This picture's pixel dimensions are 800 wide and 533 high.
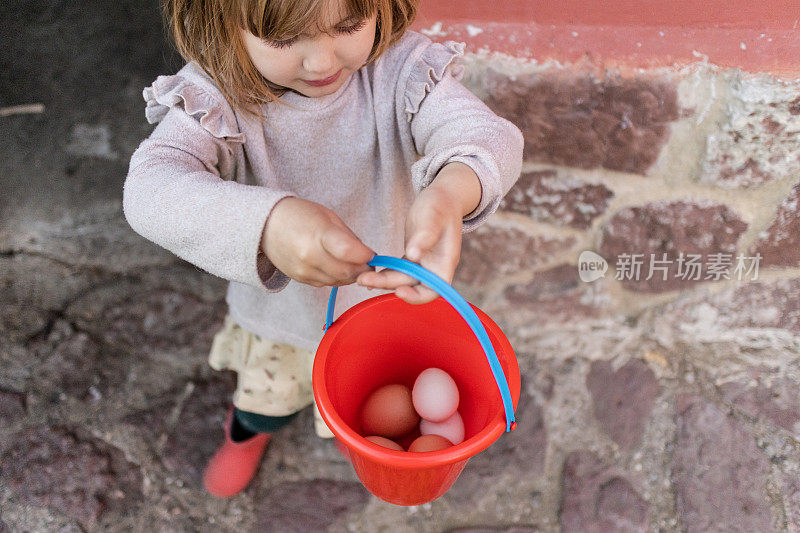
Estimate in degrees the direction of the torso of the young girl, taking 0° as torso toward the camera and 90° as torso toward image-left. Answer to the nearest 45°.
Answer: approximately 0°
